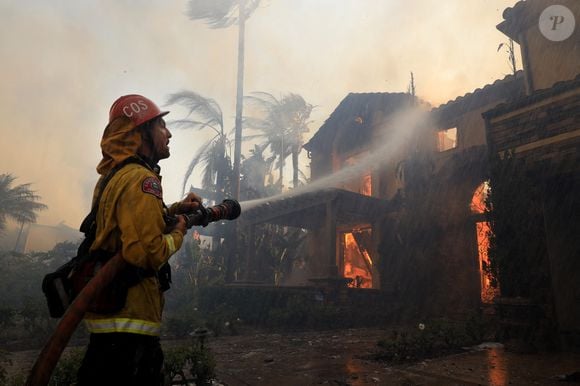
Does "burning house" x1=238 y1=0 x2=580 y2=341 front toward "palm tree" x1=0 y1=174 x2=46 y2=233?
no

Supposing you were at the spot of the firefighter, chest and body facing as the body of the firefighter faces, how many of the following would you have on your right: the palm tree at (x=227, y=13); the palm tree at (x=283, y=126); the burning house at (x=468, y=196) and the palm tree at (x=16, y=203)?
0

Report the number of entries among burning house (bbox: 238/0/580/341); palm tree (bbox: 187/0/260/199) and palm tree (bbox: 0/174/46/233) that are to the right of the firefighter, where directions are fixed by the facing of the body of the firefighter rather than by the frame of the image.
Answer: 0

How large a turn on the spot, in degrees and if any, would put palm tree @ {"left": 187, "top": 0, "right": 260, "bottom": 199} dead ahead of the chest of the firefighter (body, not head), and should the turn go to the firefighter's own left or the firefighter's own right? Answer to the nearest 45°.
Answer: approximately 90° to the firefighter's own left

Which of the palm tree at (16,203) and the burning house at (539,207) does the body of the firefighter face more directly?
the burning house

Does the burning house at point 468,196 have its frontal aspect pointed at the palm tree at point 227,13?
no

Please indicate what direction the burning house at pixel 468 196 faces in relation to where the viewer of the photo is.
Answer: facing the viewer and to the left of the viewer

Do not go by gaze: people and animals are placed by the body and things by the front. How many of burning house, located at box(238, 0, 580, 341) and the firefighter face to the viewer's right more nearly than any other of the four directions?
1

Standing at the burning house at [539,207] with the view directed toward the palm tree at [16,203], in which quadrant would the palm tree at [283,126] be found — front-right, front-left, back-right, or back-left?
front-right

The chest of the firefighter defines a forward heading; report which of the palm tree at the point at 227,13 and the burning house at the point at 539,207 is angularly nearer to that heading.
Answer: the burning house

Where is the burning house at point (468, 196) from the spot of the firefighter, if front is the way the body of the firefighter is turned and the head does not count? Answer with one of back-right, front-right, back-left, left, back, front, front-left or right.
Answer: front-left

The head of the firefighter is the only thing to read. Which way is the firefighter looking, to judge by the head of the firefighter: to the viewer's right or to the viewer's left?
to the viewer's right

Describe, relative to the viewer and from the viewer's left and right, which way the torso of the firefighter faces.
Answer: facing to the right of the viewer

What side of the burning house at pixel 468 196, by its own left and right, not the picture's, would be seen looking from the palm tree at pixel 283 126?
right

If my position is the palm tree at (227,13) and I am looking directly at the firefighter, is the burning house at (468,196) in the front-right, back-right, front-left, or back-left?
front-left
